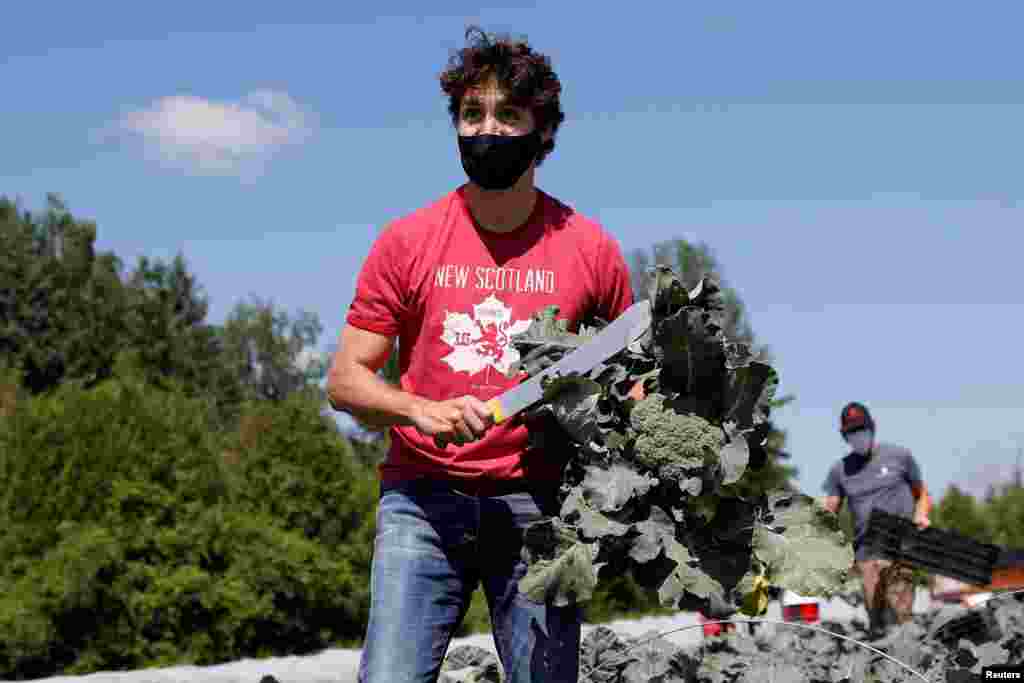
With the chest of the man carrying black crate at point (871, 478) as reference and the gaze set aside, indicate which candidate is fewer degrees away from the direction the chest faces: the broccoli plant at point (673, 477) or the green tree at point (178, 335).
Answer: the broccoli plant

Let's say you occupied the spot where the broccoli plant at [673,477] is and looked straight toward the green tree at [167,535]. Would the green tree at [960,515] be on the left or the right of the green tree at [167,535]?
right

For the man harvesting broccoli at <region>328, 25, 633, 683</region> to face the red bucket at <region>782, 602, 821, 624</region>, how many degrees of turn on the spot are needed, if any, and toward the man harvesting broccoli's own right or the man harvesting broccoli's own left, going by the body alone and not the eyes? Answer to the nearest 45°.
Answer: approximately 135° to the man harvesting broccoli's own left

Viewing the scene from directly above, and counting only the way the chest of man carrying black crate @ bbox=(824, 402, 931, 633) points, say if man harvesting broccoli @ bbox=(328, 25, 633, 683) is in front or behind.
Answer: in front

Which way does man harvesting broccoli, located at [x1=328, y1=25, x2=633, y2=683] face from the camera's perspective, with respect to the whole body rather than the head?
toward the camera

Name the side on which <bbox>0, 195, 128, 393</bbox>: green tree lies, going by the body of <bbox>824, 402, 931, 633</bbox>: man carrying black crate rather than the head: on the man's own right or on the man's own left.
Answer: on the man's own right

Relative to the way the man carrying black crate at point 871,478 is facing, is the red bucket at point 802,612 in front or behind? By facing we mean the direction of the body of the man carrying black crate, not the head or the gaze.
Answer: in front

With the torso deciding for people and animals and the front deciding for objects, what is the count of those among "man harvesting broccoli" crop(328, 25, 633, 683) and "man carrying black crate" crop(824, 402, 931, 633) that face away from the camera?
0

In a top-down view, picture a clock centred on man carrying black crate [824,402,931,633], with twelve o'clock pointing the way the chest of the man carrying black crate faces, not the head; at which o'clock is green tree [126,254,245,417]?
The green tree is roughly at 3 o'clock from the man carrying black crate.

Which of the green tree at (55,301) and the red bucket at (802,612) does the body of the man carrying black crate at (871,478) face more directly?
the red bucket

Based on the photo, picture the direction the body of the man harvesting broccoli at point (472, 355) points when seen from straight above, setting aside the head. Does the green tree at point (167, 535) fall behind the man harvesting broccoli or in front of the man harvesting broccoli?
behind

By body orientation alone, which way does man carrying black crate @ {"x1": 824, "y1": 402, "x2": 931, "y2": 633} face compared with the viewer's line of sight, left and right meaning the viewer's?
facing the viewer and to the left of the viewer

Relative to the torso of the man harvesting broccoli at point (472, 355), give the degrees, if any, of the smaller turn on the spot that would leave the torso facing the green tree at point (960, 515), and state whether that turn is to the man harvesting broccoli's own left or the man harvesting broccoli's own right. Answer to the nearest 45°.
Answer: approximately 135° to the man harvesting broccoli's own left
